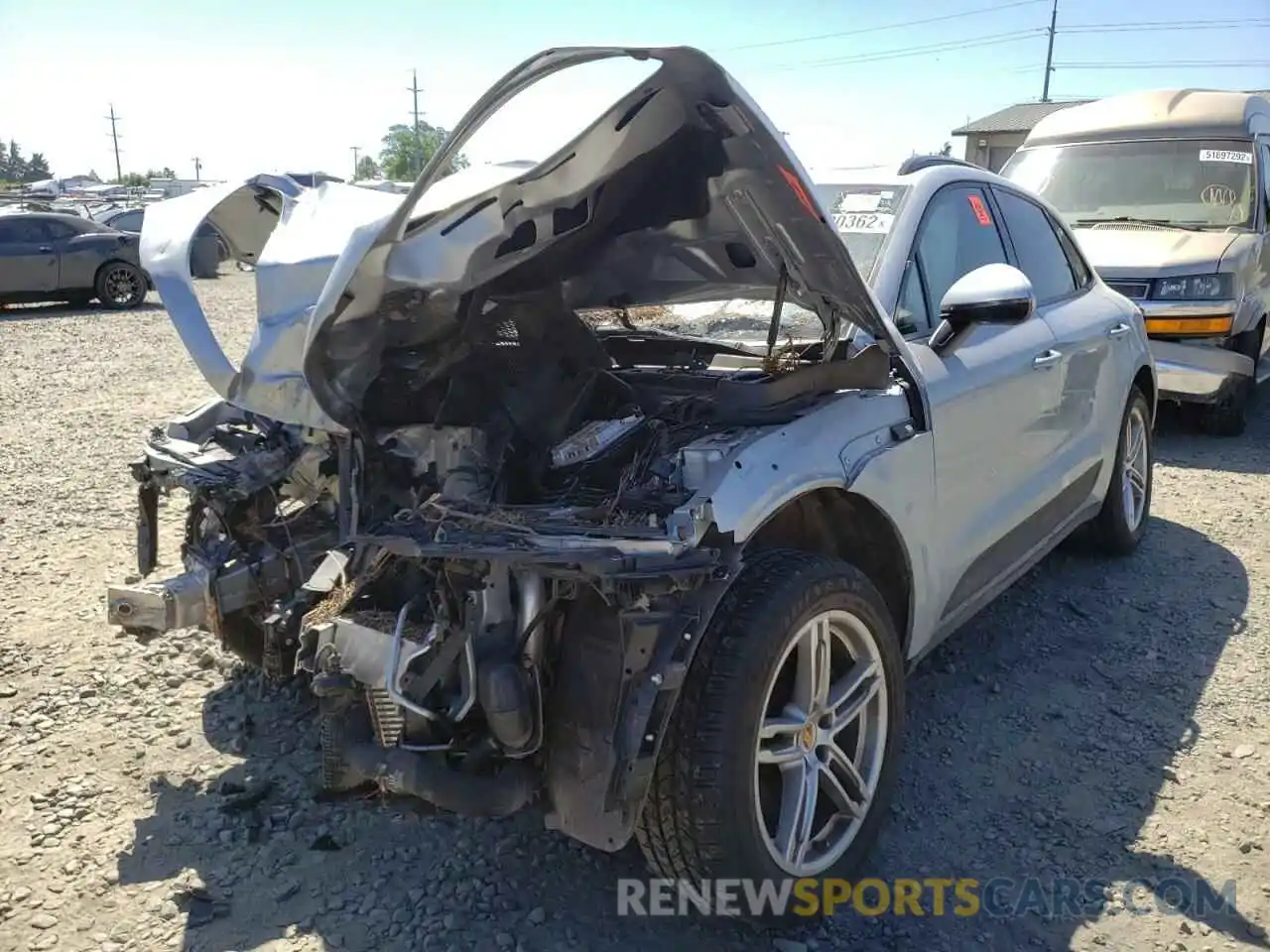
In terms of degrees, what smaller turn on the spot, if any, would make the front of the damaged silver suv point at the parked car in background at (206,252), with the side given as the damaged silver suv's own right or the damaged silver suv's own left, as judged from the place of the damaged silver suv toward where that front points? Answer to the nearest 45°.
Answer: approximately 90° to the damaged silver suv's own right

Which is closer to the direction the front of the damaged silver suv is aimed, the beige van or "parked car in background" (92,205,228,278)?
the parked car in background

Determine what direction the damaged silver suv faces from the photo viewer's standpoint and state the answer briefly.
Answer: facing the viewer and to the left of the viewer

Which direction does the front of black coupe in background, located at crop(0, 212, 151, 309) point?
to the viewer's left

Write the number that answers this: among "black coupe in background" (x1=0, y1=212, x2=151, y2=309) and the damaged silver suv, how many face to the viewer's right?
0
